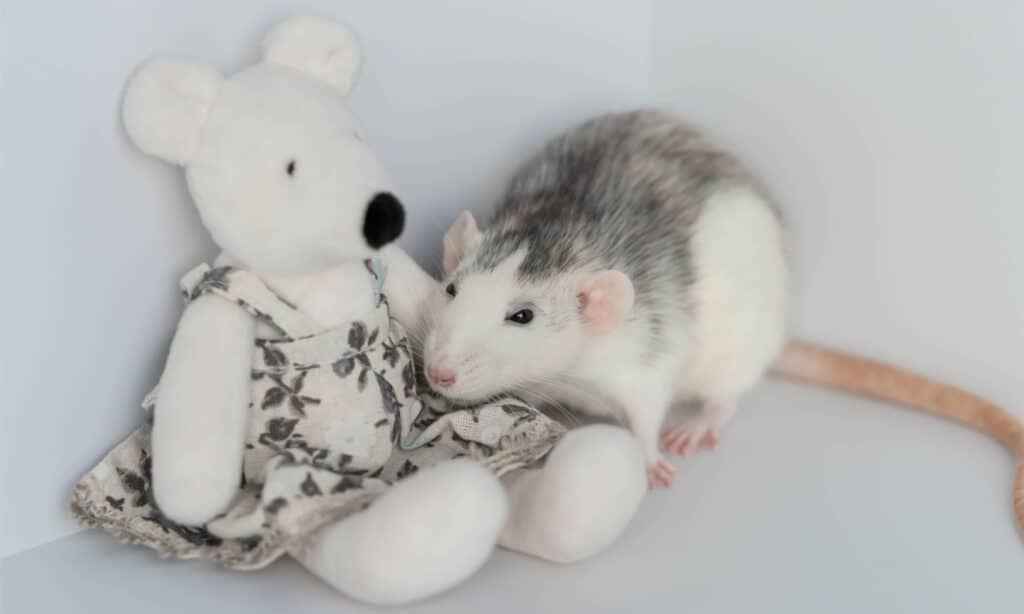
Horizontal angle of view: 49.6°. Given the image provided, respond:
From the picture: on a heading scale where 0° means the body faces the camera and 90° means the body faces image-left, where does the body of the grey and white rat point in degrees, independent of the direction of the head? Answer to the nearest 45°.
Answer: approximately 45°

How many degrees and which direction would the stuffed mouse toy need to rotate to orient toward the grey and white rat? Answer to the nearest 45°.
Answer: approximately 90° to its left

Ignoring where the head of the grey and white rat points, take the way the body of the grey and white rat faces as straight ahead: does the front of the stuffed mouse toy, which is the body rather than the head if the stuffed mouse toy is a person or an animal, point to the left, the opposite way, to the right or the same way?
to the left

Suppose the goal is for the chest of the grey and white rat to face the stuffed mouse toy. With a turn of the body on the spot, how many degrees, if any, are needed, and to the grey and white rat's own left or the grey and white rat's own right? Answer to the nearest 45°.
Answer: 0° — it already faces it

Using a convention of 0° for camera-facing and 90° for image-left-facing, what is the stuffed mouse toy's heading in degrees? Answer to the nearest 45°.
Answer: approximately 315°
